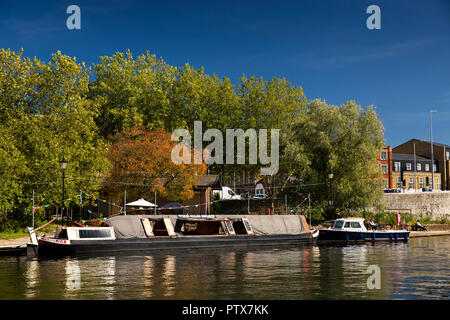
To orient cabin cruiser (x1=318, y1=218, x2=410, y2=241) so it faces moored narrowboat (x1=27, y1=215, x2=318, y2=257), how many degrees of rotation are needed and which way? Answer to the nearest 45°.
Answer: approximately 45° to its left

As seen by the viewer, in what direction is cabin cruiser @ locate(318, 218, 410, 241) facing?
to the viewer's left
